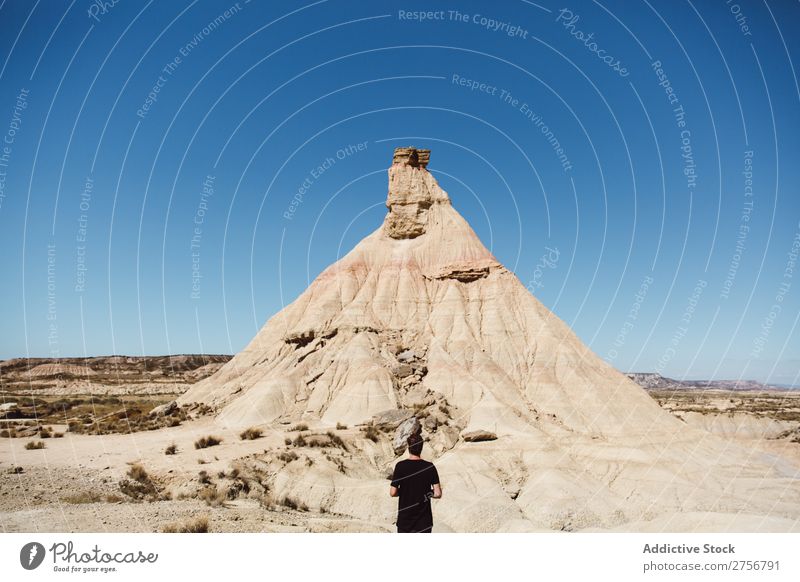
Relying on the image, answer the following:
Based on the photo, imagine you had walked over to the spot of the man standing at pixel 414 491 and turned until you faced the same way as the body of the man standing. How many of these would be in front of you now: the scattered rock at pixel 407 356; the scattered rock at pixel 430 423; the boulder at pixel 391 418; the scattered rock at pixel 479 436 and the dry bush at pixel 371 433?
5

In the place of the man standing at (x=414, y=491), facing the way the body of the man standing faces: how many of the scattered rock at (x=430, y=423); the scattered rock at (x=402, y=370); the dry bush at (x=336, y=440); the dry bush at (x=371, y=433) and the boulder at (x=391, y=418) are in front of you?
5

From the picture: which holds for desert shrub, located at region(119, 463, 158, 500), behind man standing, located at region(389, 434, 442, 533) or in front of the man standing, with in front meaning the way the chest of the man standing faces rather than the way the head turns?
in front

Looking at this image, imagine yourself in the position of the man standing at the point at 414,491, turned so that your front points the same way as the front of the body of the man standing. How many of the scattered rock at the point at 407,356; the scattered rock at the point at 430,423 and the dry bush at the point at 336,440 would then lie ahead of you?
3

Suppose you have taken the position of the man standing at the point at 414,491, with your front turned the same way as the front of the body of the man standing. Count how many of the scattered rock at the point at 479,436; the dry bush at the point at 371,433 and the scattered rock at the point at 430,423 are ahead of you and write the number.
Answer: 3

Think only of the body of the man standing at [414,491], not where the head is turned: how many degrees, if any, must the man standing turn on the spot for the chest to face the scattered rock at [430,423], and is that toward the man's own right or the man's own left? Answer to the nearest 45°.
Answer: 0° — they already face it

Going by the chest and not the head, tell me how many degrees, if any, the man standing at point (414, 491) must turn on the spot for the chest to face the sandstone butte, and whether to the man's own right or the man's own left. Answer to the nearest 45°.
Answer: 0° — they already face it

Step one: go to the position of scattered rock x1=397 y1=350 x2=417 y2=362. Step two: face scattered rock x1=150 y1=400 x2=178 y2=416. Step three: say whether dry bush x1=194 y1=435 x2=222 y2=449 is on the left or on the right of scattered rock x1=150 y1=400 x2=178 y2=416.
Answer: left

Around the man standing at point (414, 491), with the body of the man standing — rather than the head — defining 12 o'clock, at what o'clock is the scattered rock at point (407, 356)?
The scattered rock is roughly at 12 o'clock from the man standing.

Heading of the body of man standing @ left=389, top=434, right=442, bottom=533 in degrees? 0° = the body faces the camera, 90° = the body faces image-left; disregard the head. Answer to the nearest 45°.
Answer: approximately 180°

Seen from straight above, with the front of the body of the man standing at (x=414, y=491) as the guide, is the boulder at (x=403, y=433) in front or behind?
in front

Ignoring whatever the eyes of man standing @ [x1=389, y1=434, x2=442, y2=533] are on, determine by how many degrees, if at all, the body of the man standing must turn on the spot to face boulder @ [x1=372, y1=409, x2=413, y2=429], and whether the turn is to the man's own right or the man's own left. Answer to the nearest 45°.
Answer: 0° — they already face it

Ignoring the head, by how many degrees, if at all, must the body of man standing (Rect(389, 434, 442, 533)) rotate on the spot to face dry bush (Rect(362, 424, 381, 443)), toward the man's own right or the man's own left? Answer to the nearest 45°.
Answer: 0° — they already face it

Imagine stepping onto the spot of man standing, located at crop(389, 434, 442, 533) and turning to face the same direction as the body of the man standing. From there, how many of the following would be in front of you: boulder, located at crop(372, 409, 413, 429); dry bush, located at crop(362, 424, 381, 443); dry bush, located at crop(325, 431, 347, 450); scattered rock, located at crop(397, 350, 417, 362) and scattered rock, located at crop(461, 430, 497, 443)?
5
